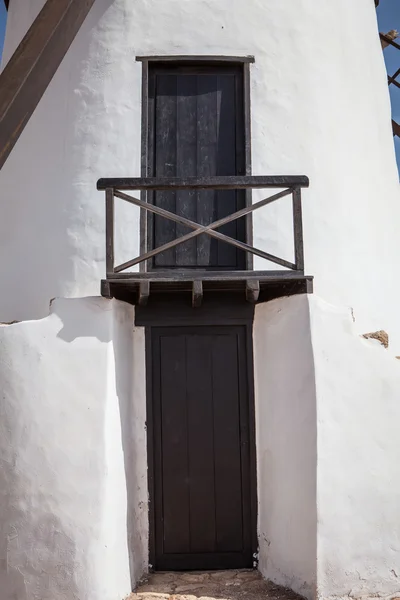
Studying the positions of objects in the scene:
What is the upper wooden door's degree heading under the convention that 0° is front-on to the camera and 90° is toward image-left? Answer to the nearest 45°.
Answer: approximately 0°

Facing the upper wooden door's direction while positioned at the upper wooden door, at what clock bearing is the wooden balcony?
The wooden balcony is roughly at 12 o'clock from the upper wooden door.

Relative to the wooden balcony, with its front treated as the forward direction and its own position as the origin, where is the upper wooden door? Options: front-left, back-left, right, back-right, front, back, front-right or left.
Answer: back

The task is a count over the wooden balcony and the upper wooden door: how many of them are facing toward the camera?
2
